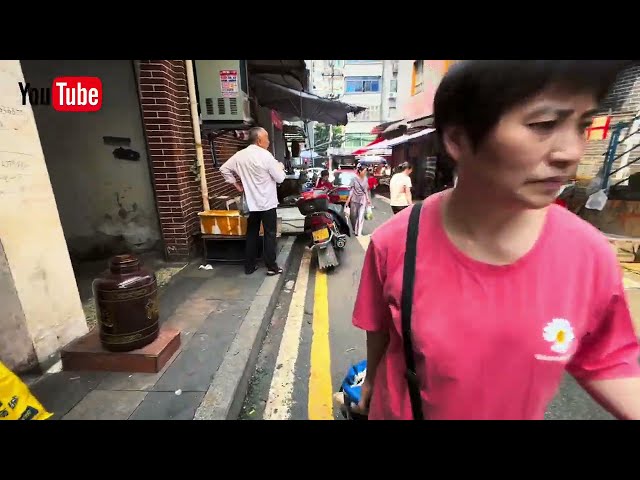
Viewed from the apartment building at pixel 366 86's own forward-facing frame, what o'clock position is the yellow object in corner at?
The yellow object in corner is roughly at 12 o'clock from the apartment building.

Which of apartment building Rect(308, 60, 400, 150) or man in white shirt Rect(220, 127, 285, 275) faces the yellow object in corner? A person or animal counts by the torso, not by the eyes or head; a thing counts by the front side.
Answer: the apartment building

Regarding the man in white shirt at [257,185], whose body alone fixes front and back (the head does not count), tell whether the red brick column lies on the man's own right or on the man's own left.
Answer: on the man's own left

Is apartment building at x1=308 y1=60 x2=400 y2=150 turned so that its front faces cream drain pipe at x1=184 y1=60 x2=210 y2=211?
yes

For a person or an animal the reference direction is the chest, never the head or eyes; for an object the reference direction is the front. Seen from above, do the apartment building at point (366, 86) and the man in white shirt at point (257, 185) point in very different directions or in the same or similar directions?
very different directions

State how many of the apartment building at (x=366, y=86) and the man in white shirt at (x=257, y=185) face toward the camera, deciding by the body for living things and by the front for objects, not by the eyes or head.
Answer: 1

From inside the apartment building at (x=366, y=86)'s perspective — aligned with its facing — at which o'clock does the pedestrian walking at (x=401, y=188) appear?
The pedestrian walking is roughly at 12 o'clock from the apartment building.

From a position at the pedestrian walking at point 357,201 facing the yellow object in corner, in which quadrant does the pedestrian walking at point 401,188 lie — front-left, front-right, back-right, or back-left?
back-left

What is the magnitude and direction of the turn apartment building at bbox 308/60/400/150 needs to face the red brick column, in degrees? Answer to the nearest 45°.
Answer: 0° — it already faces it

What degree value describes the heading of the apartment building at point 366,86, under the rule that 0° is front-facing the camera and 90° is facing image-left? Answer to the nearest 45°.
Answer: approximately 0°
